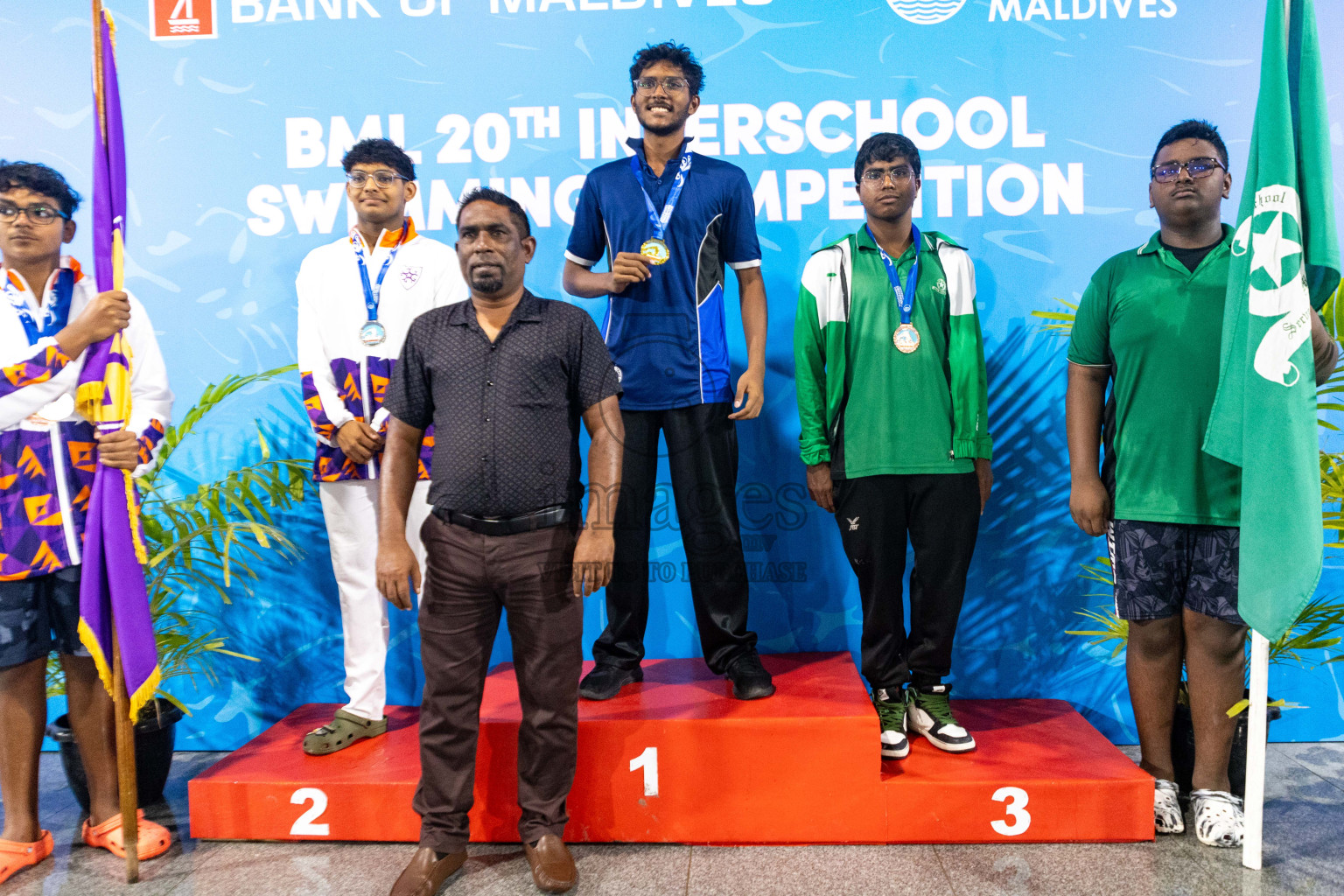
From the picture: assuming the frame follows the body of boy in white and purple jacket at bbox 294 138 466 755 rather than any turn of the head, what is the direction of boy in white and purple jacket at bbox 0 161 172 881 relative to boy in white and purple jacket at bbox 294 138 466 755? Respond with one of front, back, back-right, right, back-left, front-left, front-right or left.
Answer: right

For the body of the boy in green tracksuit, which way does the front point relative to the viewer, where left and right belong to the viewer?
facing the viewer

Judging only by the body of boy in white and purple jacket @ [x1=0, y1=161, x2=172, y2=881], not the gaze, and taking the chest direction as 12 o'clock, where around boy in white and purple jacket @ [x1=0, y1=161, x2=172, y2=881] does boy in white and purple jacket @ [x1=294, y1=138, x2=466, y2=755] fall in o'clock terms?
boy in white and purple jacket @ [x1=294, y1=138, x2=466, y2=755] is roughly at 9 o'clock from boy in white and purple jacket @ [x1=0, y1=161, x2=172, y2=881].

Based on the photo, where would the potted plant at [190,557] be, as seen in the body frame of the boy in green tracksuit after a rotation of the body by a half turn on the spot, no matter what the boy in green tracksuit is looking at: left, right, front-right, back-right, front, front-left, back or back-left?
left

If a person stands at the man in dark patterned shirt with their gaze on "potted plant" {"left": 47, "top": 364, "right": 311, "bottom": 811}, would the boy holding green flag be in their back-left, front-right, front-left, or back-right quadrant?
back-right

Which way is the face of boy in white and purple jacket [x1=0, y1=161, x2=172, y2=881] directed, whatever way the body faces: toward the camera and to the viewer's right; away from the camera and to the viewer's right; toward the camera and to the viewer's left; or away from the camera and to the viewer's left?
toward the camera and to the viewer's left

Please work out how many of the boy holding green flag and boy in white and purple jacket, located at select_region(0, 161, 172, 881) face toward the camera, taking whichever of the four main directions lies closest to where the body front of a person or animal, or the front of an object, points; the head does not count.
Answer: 2

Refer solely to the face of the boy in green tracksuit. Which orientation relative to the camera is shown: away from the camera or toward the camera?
toward the camera

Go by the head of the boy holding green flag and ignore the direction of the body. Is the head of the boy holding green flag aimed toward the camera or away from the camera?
toward the camera

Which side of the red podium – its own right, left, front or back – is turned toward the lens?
front

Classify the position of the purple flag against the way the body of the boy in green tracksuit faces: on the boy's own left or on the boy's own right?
on the boy's own right

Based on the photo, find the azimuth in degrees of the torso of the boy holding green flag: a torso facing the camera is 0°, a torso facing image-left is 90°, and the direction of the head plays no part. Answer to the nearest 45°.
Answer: approximately 0°
